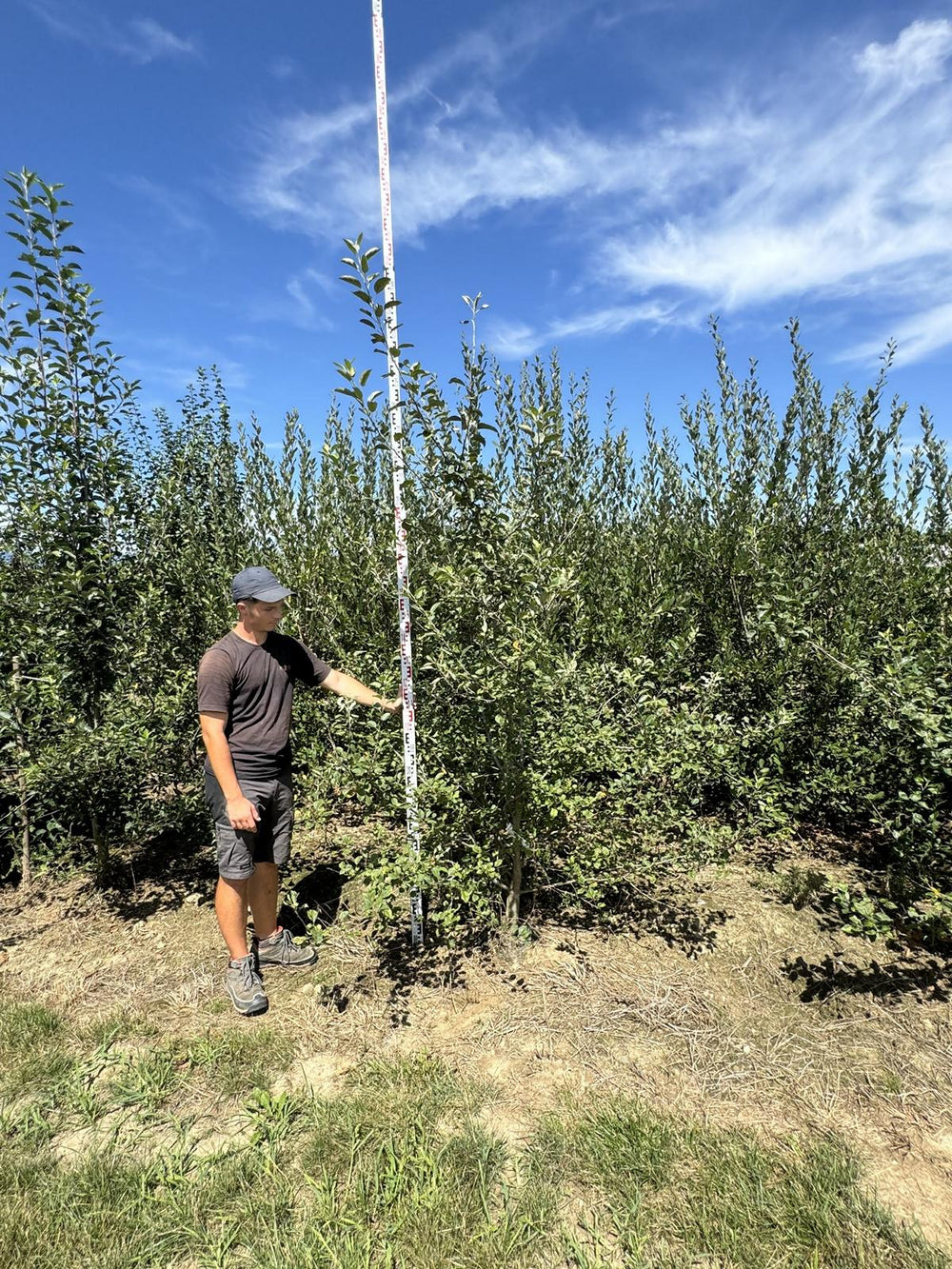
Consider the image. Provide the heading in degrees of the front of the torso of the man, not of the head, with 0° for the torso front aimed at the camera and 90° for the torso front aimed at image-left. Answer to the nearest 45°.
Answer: approximately 315°
